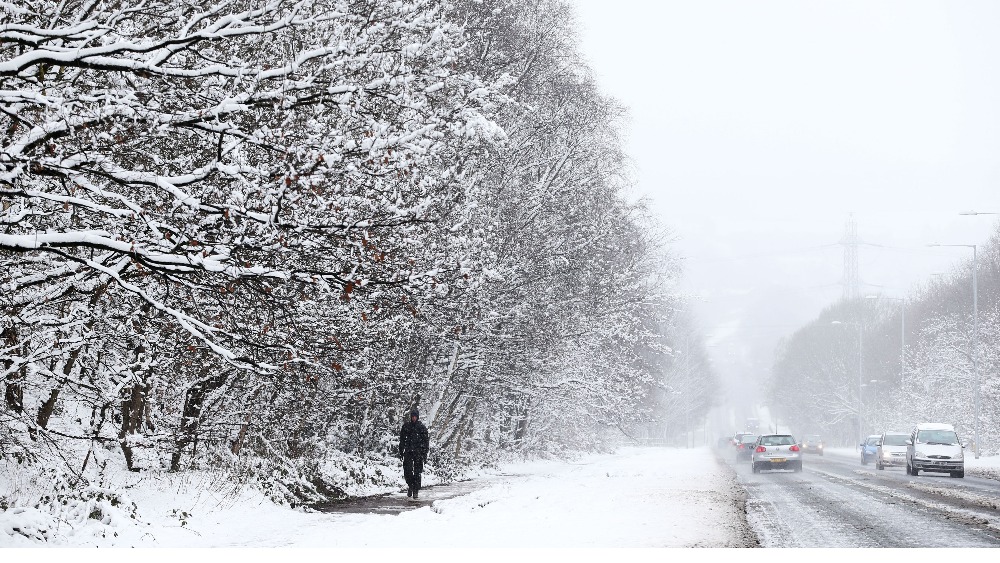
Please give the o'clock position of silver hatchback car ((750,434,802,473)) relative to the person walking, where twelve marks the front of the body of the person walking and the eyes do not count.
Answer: The silver hatchback car is roughly at 7 o'clock from the person walking.

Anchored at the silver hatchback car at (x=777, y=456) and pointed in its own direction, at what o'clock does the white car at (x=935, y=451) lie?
The white car is roughly at 4 o'clock from the silver hatchback car.

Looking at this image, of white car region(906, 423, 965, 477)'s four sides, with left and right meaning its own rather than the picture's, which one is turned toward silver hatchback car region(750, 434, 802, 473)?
right

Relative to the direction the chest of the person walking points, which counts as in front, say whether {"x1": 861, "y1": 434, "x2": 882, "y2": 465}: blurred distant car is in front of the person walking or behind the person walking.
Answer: behind

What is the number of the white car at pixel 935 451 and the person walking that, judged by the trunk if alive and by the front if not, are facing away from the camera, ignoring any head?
0

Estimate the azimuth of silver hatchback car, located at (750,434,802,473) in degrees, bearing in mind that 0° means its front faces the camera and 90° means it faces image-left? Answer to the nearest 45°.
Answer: approximately 180°

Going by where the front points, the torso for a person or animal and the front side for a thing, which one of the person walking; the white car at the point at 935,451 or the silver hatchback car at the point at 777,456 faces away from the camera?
the silver hatchback car

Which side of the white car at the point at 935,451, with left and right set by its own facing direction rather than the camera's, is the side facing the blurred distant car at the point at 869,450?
back

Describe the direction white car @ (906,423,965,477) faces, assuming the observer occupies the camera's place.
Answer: facing the viewer

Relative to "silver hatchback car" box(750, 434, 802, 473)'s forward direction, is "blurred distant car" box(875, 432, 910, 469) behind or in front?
in front

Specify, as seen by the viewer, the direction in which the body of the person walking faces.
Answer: toward the camera

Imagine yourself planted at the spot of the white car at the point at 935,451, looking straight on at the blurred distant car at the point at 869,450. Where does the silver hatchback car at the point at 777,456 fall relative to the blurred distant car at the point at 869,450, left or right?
left

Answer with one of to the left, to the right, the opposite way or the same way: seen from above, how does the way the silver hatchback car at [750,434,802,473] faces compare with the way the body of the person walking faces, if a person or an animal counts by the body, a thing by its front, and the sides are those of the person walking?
the opposite way
